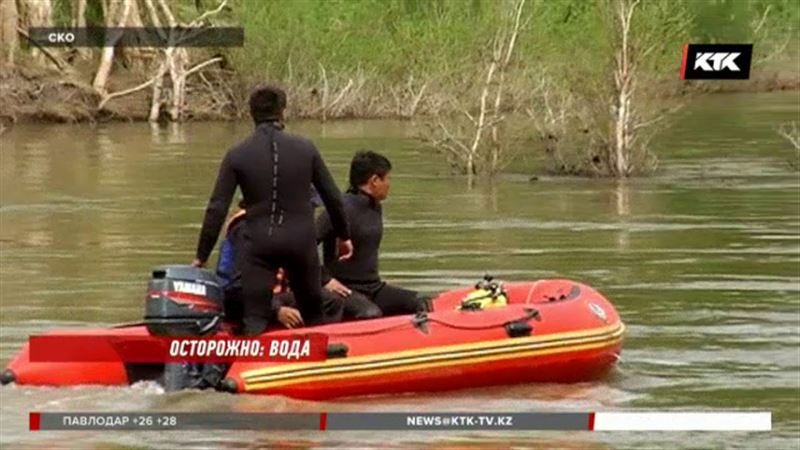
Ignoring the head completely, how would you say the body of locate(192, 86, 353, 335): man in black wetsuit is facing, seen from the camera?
away from the camera

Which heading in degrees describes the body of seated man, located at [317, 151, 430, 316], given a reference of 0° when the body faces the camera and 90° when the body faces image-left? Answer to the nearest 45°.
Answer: approximately 270°

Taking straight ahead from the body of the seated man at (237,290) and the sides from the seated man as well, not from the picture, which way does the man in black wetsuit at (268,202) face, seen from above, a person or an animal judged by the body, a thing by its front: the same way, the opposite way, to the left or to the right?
to the left

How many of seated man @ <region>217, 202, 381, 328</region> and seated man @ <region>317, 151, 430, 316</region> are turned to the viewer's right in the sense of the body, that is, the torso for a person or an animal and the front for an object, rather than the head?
2

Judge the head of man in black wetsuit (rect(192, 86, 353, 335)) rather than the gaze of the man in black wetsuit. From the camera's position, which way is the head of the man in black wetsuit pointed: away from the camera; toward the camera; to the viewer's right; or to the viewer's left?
away from the camera

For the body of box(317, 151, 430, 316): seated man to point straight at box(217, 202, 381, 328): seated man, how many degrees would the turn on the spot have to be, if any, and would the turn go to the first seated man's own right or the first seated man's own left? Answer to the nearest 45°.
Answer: approximately 135° to the first seated man's own right

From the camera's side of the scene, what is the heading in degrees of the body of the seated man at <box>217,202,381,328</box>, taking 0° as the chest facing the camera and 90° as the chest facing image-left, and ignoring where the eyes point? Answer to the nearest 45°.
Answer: approximately 270°

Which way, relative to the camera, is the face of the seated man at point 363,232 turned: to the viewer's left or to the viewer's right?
to the viewer's right
